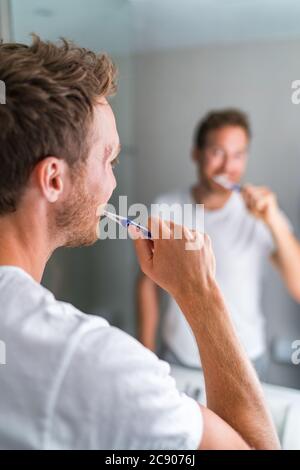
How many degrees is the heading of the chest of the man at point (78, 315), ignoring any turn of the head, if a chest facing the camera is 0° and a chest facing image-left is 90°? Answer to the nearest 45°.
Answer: approximately 225°

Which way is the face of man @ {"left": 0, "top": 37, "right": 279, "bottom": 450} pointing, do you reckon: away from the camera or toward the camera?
away from the camera
